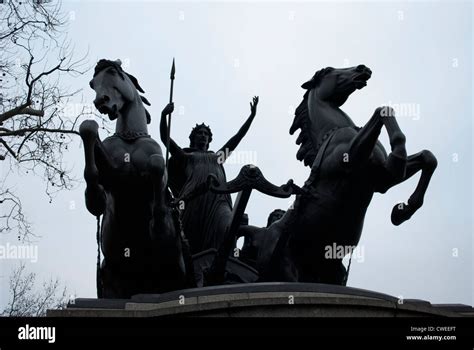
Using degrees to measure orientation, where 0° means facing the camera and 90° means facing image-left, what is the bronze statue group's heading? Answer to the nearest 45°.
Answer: approximately 0°
